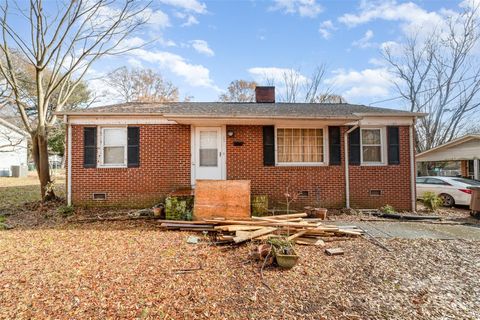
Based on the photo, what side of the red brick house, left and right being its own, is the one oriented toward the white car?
left

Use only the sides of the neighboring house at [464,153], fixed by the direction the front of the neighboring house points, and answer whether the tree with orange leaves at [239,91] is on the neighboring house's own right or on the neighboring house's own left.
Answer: on the neighboring house's own right

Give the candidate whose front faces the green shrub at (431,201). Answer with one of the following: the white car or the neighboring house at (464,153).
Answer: the neighboring house

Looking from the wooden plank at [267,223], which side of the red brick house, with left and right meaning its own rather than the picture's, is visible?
front

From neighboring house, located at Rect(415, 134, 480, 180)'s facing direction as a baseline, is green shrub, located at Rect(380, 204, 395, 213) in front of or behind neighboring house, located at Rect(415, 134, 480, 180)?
in front

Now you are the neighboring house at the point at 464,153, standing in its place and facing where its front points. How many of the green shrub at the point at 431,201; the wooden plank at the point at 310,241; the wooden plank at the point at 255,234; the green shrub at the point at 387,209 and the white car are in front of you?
5

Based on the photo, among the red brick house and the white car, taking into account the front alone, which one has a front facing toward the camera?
the red brick house

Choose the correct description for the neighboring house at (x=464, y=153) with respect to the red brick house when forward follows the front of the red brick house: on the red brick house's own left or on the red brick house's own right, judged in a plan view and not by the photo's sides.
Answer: on the red brick house's own left

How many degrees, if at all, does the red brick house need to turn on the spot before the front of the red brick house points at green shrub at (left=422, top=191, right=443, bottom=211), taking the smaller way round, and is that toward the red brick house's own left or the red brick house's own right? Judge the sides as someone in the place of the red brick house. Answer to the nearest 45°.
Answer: approximately 90° to the red brick house's own left

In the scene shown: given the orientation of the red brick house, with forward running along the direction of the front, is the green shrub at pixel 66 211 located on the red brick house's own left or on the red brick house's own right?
on the red brick house's own right

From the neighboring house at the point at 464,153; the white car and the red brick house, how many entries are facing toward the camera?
2

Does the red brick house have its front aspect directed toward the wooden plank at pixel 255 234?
yes

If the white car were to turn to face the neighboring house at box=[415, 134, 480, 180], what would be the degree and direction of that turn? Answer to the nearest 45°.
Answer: approximately 45° to its right

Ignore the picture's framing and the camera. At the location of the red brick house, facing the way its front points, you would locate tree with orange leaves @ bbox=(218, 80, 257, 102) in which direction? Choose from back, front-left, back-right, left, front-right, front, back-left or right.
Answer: back

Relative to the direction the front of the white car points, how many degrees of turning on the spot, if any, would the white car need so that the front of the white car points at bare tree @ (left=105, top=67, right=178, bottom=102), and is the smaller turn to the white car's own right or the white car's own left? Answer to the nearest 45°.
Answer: approximately 45° to the white car's own left
